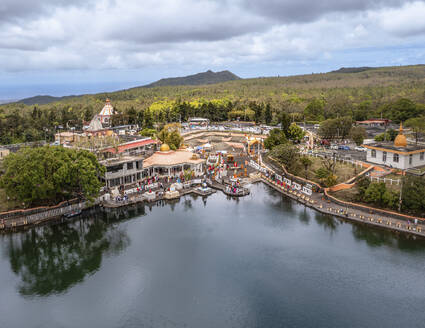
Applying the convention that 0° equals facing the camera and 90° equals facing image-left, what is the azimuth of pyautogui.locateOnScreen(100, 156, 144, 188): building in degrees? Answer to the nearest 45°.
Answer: approximately 315°

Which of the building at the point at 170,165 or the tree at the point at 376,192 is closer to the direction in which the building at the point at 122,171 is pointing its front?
the tree

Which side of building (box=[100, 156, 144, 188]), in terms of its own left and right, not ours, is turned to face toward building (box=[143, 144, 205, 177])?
left

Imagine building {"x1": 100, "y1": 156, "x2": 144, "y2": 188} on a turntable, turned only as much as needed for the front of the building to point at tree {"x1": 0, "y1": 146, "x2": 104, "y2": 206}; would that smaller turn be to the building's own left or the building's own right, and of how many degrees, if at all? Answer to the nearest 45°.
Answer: approximately 90° to the building's own right
